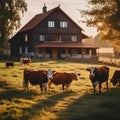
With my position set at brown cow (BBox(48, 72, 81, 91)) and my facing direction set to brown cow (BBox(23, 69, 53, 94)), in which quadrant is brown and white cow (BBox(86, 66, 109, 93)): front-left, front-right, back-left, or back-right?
back-left

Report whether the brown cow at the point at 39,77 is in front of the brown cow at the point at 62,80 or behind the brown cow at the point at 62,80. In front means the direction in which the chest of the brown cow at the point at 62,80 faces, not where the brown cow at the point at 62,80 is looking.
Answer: behind

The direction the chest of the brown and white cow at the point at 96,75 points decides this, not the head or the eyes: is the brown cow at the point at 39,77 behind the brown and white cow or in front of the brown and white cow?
in front

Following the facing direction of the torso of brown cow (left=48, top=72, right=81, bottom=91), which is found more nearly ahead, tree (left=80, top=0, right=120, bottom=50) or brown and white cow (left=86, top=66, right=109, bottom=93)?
the brown and white cow

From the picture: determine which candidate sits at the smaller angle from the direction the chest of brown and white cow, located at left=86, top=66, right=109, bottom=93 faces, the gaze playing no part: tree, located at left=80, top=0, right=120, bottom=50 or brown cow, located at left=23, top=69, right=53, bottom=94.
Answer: the brown cow

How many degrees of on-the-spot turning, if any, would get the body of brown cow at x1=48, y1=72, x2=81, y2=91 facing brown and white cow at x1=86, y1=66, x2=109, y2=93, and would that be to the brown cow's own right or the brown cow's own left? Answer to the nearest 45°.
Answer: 0° — it already faces it

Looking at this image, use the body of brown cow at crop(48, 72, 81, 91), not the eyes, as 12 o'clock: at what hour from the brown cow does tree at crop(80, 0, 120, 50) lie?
The tree is roughly at 10 o'clock from the brown cow.

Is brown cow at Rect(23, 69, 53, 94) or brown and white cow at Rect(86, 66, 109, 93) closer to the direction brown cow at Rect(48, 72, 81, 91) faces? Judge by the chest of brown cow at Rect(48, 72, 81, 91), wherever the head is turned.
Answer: the brown and white cow

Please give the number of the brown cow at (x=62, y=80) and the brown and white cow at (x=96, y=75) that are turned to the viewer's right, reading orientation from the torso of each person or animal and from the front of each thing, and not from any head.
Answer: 1

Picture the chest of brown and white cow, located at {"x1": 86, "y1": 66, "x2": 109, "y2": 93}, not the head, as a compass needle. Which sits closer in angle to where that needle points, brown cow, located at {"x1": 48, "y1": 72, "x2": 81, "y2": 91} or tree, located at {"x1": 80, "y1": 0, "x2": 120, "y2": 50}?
the brown cow

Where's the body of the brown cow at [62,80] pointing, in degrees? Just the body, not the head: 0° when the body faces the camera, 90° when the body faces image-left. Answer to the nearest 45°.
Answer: approximately 270°
